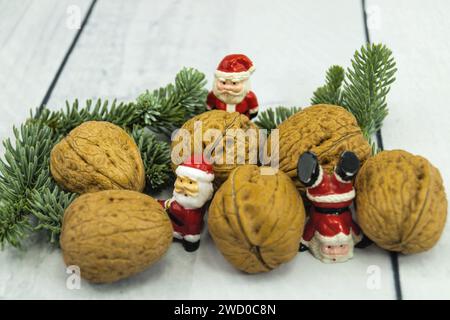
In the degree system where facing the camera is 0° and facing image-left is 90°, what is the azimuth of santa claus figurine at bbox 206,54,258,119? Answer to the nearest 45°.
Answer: approximately 0°

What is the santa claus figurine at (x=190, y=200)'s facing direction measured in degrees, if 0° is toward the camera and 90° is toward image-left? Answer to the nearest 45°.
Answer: approximately 45°
